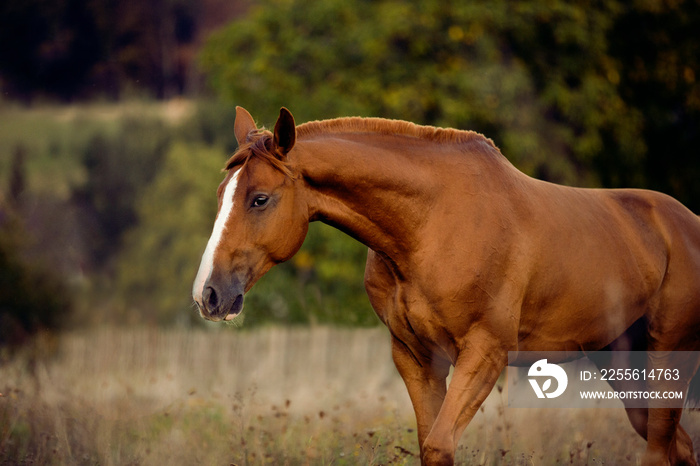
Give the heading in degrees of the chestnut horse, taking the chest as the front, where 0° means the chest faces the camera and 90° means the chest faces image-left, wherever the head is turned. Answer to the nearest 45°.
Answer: approximately 45°
